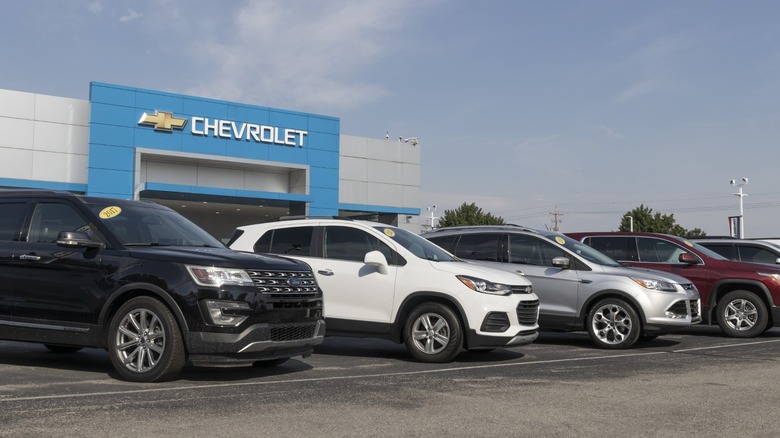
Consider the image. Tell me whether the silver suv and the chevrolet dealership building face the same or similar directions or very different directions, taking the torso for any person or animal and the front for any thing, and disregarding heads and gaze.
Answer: same or similar directions

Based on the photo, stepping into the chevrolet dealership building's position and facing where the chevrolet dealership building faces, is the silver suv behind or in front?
in front

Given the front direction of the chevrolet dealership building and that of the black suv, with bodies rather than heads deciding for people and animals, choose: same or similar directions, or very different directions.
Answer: same or similar directions

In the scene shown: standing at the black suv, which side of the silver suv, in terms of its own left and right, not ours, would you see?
right

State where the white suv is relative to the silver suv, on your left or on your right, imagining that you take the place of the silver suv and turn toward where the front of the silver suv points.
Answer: on your right

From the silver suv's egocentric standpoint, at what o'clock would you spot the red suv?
The red suv is roughly at 9 o'clock from the silver suv.

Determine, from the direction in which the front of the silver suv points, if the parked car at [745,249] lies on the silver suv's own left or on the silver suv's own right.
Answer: on the silver suv's own left

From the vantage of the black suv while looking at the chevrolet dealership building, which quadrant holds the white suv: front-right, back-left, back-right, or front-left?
front-right

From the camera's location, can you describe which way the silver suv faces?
facing the viewer and to the right of the viewer

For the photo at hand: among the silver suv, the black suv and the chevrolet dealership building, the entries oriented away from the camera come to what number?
0

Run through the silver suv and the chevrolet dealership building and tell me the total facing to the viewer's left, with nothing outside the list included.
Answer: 0

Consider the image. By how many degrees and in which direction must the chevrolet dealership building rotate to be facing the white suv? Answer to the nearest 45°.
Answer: approximately 45° to its right
